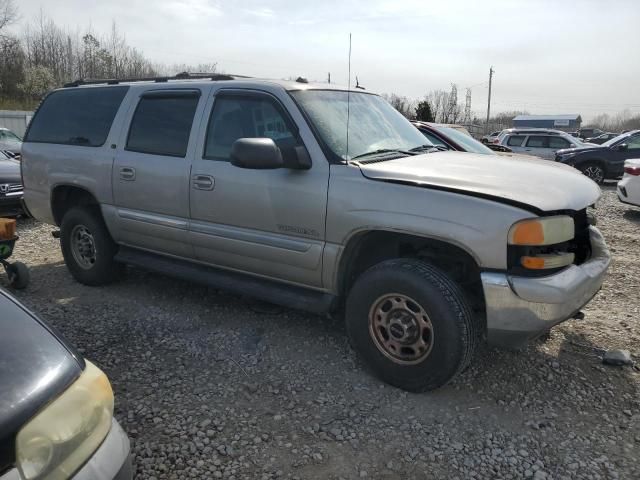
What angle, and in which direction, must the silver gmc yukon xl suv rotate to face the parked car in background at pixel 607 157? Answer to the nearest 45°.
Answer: approximately 90° to its left

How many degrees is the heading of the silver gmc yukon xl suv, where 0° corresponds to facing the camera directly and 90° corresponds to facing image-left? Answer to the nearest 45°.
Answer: approximately 315°

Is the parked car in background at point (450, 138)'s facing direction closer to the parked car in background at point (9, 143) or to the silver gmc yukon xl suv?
the silver gmc yukon xl suv

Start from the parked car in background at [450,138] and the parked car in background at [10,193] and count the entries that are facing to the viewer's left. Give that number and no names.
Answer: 0

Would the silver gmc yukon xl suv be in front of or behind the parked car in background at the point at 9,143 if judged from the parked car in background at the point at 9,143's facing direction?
in front

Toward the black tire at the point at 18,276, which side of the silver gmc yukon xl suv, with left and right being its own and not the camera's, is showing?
back

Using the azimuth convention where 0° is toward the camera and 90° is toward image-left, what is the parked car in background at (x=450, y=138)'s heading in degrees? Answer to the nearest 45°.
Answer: approximately 315°

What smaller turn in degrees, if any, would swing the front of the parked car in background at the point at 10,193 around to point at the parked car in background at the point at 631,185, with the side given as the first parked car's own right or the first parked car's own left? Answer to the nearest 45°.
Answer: approximately 45° to the first parked car's own left
